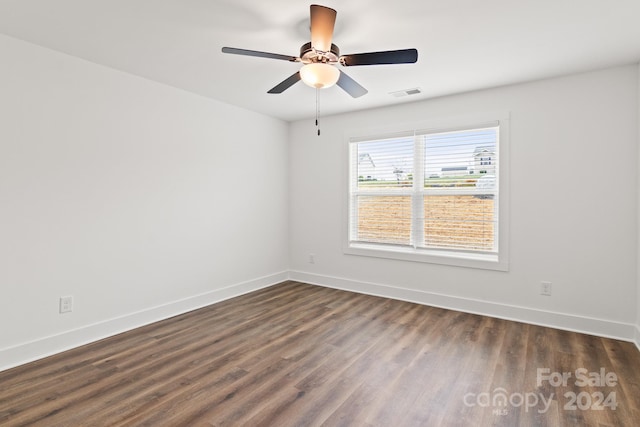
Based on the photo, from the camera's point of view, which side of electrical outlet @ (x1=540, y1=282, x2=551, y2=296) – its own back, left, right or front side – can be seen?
front

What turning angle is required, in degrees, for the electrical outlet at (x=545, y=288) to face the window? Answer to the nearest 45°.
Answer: approximately 90° to its right

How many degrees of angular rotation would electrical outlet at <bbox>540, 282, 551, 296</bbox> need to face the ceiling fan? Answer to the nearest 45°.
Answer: approximately 45° to its right
